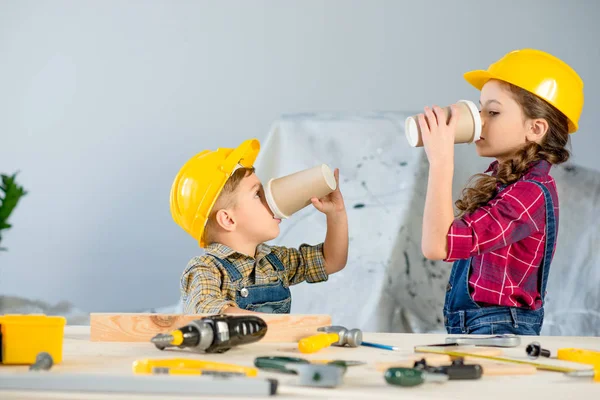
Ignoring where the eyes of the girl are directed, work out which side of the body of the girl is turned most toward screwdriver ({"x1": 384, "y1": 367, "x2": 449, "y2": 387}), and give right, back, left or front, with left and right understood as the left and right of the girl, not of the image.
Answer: left

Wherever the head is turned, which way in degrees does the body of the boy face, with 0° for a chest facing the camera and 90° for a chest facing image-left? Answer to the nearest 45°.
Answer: approximately 315°

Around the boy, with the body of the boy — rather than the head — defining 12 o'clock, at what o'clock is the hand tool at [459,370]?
The hand tool is roughly at 1 o'clock from the boy.

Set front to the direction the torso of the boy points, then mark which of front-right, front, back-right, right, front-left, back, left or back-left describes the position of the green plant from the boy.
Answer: back

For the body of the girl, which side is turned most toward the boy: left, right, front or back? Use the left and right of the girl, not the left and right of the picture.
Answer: front

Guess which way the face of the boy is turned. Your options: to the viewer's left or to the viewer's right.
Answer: to the viewer's right

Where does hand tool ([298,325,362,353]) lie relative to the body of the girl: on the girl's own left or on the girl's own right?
on the girl's own left

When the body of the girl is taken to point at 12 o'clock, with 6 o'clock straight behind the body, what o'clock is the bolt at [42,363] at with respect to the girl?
The bolt is roughly at 10 o'clock from the girl.

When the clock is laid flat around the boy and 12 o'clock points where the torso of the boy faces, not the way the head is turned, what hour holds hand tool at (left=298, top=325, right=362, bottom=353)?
The hand tool is roughly at 1 o'clock from the boy.

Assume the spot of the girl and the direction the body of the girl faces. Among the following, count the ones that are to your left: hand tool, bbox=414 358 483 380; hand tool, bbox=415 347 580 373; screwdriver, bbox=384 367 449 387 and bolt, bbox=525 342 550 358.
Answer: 4

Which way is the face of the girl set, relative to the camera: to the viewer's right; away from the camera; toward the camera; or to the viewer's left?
to the viewer's left

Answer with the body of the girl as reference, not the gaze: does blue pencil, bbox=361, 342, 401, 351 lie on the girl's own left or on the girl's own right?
on the girl's own left

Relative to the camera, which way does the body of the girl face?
to the viewer's left

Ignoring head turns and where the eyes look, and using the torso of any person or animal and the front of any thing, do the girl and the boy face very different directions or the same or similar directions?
very different directions

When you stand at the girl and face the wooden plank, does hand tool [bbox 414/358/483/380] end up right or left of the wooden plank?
left

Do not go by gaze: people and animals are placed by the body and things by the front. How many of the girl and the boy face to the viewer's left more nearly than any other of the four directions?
1
